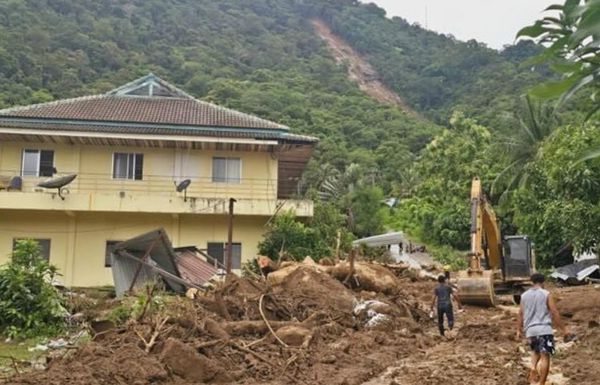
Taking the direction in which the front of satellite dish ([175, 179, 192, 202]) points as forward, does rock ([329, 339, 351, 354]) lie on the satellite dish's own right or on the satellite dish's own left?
on the satellite dish's own left

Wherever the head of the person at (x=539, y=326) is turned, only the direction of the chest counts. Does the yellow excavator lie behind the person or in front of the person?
in front

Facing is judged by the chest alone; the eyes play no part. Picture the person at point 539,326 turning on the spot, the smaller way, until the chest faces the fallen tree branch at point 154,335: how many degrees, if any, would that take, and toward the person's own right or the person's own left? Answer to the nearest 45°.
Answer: approximately 90° to the person's own left

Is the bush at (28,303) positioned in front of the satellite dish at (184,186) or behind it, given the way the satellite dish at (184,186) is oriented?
in front

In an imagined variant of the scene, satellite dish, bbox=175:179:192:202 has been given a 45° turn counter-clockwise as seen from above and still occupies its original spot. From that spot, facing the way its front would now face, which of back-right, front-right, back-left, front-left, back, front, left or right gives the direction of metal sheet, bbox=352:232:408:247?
back-left

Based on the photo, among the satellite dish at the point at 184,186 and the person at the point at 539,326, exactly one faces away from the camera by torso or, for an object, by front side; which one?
the person

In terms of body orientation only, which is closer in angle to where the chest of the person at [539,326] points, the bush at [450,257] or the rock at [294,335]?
the bush

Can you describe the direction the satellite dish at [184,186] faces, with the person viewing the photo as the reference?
facing the viewer and to the left of the viewer

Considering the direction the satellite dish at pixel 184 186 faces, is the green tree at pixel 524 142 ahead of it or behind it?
behind

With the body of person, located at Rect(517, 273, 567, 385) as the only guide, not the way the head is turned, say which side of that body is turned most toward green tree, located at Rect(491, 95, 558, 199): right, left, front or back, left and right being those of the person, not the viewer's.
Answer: front

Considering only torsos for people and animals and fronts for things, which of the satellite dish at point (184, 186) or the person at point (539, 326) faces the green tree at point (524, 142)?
the person

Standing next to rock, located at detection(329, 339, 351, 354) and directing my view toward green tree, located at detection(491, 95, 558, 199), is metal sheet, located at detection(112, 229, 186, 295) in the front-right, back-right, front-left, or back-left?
front-left

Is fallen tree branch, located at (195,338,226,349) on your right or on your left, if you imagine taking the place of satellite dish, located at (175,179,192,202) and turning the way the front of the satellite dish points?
on your left

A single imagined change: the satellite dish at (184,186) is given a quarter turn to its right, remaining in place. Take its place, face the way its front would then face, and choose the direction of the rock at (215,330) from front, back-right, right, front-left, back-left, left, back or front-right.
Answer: back-left

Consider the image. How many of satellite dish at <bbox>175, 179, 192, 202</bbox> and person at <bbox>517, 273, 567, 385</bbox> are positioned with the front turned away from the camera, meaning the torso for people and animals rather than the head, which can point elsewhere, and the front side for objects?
1

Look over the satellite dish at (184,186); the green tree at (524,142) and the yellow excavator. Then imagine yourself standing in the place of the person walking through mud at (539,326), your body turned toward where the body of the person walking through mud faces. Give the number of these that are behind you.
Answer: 0

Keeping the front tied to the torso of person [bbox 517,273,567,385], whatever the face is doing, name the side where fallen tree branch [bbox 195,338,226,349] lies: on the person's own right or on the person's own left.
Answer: on the person's own left

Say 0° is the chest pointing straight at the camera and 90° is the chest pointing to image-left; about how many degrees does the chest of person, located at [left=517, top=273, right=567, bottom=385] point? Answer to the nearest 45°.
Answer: approximately 180°
